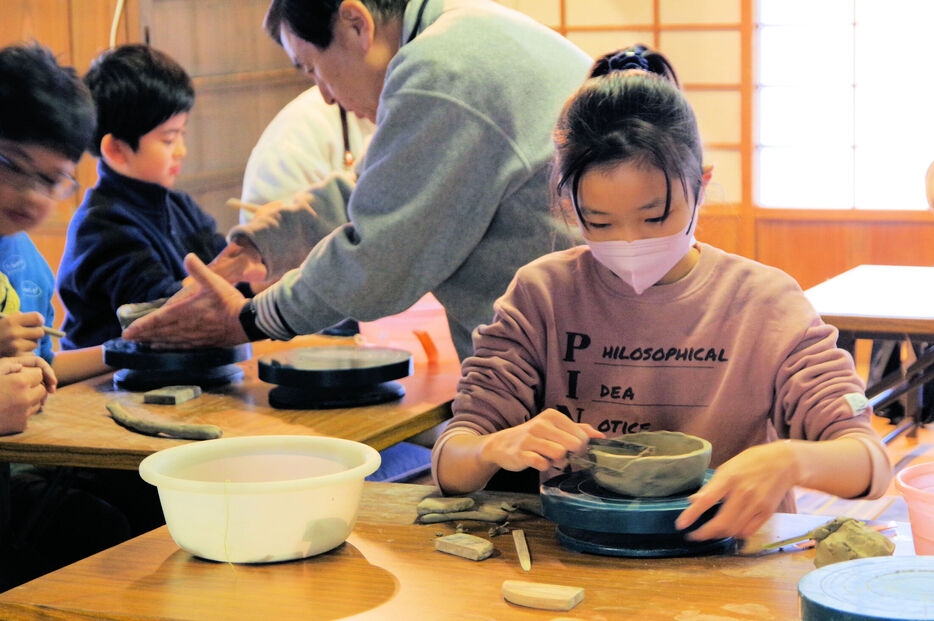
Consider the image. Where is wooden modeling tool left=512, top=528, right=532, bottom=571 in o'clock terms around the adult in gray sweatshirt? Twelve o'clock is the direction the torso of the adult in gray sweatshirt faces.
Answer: The wooden modeling tool is roughly at 9 o'clock from the adult in gray sweatshirt.

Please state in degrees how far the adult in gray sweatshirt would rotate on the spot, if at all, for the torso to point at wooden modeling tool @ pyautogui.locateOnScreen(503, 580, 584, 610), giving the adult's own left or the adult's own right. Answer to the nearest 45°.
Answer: approximately 90° to the adult's own left

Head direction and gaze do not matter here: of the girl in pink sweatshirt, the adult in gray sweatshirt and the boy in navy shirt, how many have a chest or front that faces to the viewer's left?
1

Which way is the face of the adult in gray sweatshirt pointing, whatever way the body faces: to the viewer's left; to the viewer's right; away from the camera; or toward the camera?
to the viewer's left

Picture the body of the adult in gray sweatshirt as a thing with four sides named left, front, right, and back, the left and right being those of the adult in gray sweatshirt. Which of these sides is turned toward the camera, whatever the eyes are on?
left

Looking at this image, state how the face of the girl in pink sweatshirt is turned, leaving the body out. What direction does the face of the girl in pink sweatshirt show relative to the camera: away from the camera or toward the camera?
toward the camera

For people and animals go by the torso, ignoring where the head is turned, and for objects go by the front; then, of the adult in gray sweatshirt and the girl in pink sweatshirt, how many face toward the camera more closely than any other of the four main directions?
1

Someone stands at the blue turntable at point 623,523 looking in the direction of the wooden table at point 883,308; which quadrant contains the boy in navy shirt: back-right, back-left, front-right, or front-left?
front-left

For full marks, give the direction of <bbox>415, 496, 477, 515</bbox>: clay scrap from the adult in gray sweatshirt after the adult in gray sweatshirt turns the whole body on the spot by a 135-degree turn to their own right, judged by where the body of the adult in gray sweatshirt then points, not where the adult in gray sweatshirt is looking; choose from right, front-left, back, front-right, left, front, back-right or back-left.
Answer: back-right

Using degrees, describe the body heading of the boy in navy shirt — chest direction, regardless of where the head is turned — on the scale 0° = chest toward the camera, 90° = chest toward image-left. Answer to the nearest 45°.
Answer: approximately 315°

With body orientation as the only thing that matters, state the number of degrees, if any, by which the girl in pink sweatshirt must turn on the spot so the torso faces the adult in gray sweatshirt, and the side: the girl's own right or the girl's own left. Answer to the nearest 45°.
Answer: approximately 135° to the girl's own right

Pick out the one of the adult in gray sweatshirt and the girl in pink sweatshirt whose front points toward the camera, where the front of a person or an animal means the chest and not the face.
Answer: the girl in pink sweatshirt

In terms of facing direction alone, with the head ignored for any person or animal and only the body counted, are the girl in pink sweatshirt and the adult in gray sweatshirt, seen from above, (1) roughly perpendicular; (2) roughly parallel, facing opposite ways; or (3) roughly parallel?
roughly perpendicular

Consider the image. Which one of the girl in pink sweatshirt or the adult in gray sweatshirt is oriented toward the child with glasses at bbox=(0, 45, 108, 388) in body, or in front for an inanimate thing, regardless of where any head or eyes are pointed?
the adult in gray sweatshirt

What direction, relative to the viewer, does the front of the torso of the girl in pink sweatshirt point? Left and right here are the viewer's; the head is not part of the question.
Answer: facing the viewer
